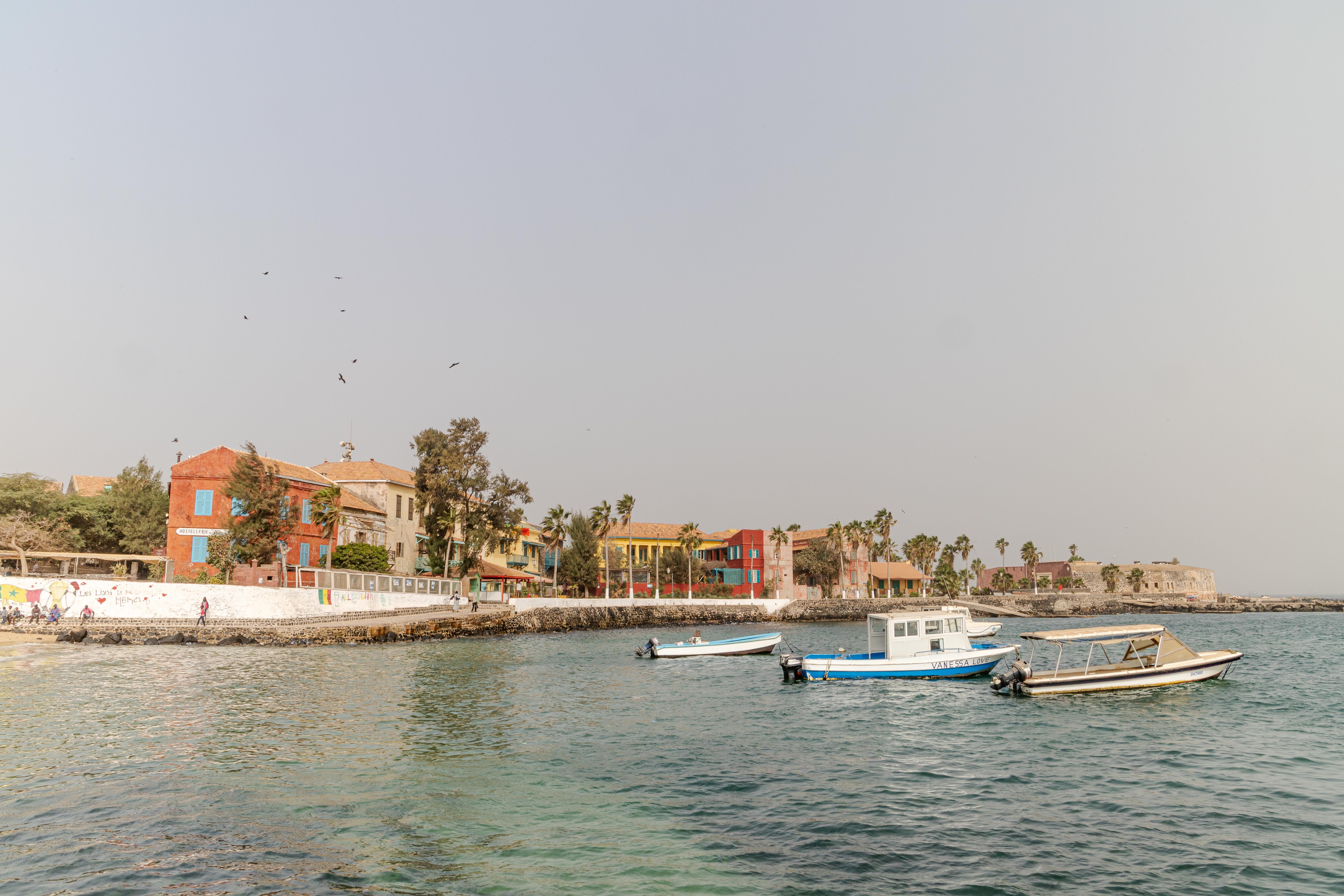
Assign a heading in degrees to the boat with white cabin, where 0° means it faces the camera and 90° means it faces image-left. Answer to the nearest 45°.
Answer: approximately 270°

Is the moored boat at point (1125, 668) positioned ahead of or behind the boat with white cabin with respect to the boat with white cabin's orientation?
ahead
